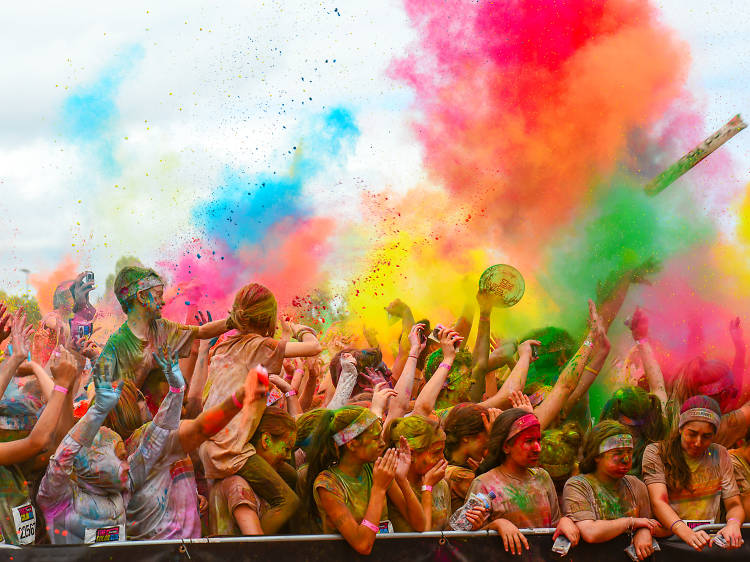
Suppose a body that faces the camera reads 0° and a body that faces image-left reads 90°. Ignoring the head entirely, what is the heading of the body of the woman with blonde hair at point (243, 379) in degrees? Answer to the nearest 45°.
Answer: approximately 225°

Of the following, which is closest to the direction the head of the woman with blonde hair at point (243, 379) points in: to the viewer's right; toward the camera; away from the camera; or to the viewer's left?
away from the camera
